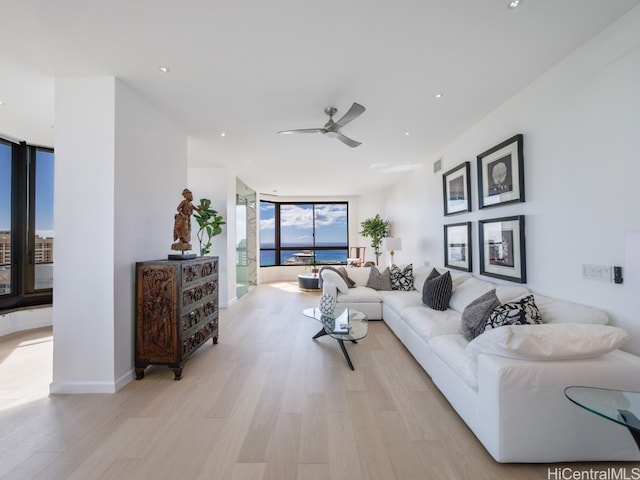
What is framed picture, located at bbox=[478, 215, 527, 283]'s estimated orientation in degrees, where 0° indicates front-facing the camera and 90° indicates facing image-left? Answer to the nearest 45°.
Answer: approximately 45°

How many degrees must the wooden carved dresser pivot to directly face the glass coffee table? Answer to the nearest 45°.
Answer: approximately 45° to its left

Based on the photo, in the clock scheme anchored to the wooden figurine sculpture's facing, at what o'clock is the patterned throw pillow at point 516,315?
The patterned throw pillow is roughly at 12 o'clock from the wooden figurine sculpture.

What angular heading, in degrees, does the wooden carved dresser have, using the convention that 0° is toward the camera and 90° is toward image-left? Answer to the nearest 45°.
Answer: approximately 315°

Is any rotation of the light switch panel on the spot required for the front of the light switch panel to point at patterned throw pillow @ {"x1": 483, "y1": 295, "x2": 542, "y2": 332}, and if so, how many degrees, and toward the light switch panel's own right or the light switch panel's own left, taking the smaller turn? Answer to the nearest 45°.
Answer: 0° — it already faces it

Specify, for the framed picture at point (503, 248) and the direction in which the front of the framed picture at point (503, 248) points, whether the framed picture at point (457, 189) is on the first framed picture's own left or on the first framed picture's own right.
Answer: on the first framed picture's own right

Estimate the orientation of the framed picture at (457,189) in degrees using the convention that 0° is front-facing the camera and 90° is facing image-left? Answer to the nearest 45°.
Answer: approximately 45°

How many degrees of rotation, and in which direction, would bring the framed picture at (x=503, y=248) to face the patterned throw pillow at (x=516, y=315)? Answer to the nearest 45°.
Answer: approximately 45° to its left

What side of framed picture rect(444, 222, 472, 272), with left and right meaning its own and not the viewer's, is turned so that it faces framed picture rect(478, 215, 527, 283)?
left
